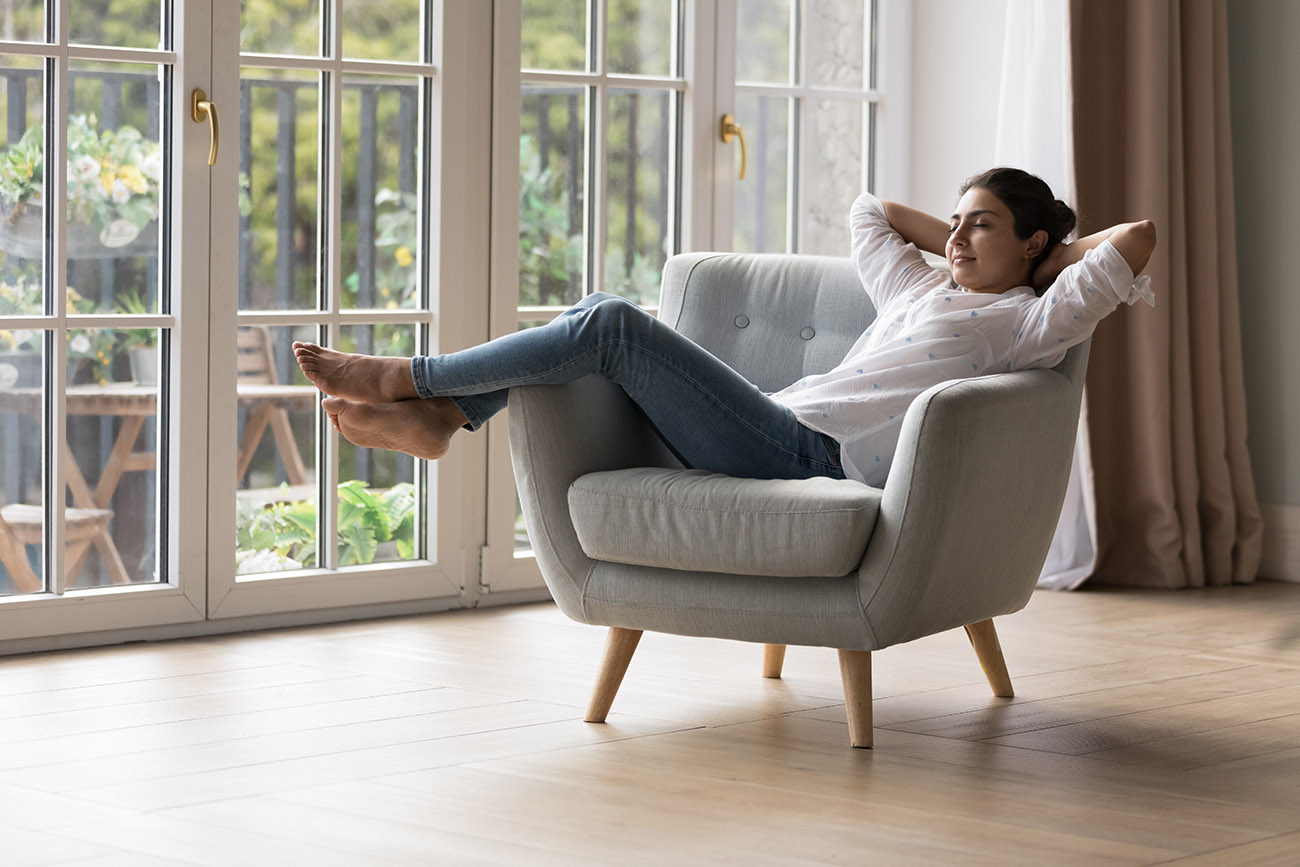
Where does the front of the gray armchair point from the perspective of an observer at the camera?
facing the viewer and to the left of the viewer

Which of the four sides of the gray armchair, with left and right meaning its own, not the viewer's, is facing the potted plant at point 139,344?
right

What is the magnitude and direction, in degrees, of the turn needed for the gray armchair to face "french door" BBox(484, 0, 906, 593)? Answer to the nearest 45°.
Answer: approximately 135° to its right

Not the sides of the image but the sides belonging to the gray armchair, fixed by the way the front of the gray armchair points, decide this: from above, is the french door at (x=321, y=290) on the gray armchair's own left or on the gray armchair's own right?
on the gray armchair's own right

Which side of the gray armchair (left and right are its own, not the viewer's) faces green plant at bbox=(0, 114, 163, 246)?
right

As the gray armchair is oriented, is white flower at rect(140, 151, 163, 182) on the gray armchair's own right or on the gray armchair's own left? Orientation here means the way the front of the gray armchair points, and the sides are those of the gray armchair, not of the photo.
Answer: on the gray armchair's own right

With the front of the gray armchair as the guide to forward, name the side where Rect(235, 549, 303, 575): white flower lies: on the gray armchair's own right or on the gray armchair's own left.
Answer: on the gray armchair's own right

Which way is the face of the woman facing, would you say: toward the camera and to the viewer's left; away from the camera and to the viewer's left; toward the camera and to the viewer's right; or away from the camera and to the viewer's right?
toward the camera and to the viewer's left

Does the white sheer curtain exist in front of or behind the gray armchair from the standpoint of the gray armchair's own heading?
behind
